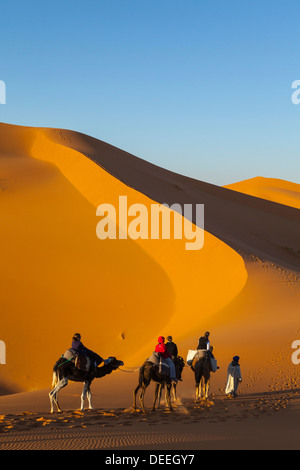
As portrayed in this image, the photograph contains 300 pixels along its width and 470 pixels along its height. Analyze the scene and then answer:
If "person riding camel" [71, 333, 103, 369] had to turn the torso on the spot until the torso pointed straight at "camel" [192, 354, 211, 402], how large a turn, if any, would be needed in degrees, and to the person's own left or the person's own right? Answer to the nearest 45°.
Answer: approximately 45° to the person's own left

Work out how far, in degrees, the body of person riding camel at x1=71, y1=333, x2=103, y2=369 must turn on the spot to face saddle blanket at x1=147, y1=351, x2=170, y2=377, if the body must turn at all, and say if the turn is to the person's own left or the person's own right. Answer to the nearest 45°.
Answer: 0° — they already face it

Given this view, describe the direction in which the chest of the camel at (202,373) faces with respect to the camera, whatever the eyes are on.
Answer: away from the camera

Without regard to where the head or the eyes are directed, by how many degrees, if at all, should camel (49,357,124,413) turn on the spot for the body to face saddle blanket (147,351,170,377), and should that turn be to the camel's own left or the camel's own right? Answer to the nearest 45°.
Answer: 0° — it already faces it

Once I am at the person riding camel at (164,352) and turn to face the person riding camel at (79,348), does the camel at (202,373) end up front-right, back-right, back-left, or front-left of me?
back-right

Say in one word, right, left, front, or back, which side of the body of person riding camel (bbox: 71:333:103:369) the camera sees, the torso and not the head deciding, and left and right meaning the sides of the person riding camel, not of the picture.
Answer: right

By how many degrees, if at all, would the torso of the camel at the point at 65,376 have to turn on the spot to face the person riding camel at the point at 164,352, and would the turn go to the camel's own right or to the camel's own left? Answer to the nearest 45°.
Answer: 0° — it already faces them

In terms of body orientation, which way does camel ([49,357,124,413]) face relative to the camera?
to the viewer's right

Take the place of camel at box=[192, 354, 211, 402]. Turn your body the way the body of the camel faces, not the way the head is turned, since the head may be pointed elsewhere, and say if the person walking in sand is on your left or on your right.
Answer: on your right

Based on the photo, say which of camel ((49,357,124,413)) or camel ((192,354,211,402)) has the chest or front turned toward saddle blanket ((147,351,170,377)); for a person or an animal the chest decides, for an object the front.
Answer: camel ((49,357,124,413))

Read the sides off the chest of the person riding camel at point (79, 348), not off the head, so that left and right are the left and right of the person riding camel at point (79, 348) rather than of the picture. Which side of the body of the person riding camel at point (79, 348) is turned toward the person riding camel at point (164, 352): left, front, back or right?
front
